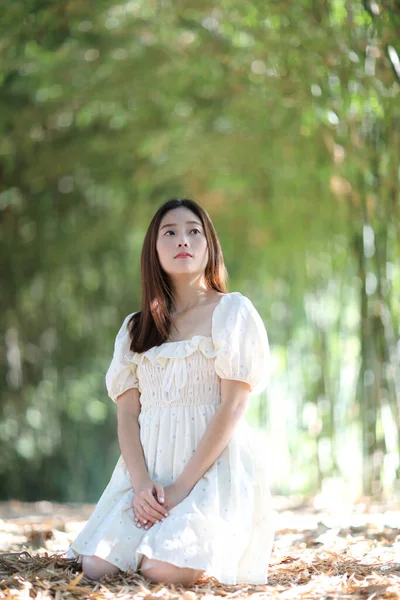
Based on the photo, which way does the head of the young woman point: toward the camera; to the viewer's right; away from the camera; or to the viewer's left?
toward the camera

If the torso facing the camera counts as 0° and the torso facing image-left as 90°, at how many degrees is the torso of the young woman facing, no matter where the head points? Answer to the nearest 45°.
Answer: approximately 45°
